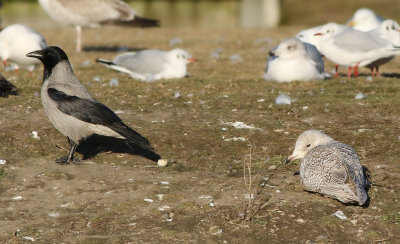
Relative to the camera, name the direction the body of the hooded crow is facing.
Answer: to the viewer's left

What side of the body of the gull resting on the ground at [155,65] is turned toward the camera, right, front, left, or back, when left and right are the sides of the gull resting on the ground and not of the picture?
right

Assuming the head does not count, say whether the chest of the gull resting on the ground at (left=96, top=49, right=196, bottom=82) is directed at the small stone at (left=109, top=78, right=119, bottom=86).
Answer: no

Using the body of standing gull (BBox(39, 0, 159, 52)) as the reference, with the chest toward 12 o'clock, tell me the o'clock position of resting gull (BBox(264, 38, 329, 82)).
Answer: The resting gull is roughly at 8 o'clock from the standing gull.

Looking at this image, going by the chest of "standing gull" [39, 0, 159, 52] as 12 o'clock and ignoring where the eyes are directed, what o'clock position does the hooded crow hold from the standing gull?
The hooded crow is roughly at 9 o'clock from the standing gull.

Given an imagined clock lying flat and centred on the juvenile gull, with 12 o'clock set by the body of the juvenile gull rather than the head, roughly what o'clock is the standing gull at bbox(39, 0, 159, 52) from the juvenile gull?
The standing gull is roughly at 2 o'clock from the juvenile gull.

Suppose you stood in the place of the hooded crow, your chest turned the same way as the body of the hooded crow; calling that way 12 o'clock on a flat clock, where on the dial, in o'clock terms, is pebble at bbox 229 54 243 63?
The pebble is roughly at 4 o'clock from the hooded crow.

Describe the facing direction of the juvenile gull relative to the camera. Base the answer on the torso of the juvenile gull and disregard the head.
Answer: to the viewer's left

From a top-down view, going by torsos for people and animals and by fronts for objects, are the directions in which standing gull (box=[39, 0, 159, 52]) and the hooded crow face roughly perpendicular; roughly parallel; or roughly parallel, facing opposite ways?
roughly parallel

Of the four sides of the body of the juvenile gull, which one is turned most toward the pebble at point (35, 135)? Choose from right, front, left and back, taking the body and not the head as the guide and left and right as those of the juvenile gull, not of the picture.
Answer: front

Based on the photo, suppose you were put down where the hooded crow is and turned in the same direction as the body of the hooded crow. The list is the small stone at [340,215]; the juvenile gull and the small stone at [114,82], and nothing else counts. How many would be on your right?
1

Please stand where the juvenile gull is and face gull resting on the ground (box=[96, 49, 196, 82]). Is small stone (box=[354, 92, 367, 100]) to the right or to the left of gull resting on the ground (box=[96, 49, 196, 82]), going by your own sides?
right

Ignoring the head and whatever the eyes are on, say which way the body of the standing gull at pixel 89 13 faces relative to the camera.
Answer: to the viewer's left

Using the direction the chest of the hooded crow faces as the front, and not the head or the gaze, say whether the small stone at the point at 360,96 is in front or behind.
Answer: behind

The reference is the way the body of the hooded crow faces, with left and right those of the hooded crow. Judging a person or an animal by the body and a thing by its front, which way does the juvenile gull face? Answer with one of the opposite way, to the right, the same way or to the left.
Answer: the same way
